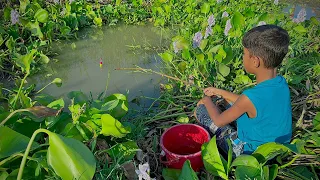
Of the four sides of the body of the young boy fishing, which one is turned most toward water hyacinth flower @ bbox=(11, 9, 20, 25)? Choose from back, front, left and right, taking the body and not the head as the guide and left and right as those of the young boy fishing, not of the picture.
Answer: front

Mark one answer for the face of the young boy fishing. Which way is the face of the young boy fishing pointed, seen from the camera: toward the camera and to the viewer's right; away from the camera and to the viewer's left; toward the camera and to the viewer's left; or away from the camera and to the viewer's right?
away from the camera and to the viewer's left

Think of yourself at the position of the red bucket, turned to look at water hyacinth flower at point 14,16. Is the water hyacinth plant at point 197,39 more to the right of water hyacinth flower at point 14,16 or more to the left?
right

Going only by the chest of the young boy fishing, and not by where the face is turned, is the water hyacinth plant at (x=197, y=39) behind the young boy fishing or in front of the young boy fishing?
in front

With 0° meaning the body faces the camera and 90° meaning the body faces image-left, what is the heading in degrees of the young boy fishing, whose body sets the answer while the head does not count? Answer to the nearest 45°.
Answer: approximately 135°
